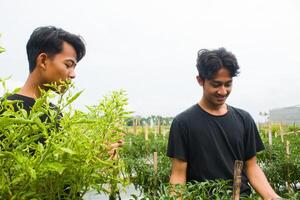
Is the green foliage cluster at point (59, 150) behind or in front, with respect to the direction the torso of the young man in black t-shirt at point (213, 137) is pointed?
in front

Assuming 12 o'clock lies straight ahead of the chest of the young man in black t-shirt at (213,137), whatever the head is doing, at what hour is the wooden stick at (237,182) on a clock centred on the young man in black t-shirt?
The wooden stick is roughly at 12 o'clock from the young man in black t-shirt.

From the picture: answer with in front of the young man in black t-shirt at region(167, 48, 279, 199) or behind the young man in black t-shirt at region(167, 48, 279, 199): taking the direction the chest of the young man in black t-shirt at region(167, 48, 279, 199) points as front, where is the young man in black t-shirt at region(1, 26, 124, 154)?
in front

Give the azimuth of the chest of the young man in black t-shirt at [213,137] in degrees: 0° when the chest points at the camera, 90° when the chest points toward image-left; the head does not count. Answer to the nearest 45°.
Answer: approximately 0°

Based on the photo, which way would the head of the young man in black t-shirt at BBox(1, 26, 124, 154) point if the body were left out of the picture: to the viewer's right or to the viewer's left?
to the viewer's right
